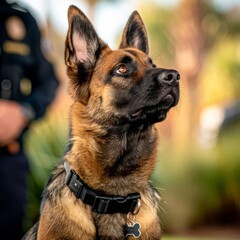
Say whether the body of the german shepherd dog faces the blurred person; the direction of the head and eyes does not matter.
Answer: no

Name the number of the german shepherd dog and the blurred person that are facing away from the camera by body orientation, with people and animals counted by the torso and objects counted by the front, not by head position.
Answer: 0

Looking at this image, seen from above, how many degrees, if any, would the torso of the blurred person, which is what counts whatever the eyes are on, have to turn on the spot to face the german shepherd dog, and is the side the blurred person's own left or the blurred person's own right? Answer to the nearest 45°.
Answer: approximately 45° to the blurred person's own left

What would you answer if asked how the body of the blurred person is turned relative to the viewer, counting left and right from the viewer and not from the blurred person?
facing the viewer

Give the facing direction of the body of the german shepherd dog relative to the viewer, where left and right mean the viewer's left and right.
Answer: facing the viewer and to the right of the viewer
